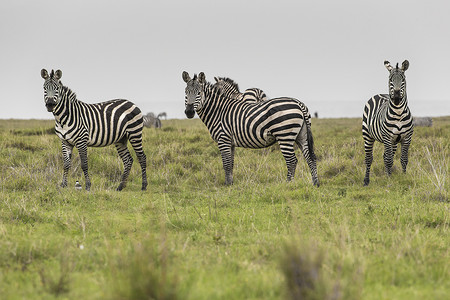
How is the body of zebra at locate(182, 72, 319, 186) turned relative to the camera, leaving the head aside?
to the viewer's left

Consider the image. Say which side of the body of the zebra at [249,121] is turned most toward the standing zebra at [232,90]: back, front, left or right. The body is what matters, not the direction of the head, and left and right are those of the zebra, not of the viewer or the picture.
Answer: right

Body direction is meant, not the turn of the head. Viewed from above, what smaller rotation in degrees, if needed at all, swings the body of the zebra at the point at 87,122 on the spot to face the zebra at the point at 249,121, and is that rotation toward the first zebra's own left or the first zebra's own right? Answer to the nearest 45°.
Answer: approximately 135° to the first zebra's own left

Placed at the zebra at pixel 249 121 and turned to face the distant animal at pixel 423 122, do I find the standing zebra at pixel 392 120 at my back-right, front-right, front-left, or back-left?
front-right

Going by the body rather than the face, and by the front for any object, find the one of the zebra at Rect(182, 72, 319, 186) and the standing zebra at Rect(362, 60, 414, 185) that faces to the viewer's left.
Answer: the zebra

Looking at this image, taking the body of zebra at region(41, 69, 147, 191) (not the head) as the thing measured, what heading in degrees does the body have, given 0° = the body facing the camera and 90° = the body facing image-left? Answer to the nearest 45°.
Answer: approximately 45°

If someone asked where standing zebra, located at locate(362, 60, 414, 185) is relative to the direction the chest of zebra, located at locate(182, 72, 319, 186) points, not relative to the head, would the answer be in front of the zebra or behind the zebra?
behind

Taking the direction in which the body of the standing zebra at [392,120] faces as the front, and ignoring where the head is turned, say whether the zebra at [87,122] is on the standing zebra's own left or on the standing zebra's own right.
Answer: on the standing zebra's own right

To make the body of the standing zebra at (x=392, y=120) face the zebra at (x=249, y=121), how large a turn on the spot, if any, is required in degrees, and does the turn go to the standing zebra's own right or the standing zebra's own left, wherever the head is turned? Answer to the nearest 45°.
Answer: approximately 135° to the standing zebra's own right

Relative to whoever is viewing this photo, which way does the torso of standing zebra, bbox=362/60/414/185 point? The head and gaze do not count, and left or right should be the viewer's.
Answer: facing the viewer and to the right of the viewer

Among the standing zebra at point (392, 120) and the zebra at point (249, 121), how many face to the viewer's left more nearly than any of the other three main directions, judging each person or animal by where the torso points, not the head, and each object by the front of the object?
1

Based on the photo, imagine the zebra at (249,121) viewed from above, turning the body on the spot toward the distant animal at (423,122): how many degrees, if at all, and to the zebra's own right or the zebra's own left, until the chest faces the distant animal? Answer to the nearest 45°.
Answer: approximately 135° to the zebra's own right
